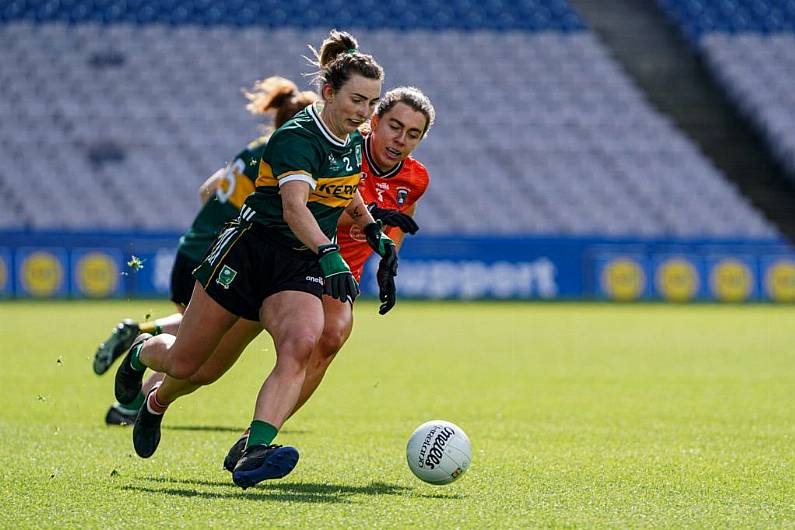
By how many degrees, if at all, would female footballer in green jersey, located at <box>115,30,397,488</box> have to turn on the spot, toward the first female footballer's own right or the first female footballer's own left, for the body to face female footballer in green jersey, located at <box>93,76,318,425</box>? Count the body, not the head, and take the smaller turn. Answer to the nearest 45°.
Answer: approximately 135° to the first female footballer's own left

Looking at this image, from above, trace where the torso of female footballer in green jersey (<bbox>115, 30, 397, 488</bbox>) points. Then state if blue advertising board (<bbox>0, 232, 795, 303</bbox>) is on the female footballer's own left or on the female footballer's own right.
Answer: on the female footballer's own left

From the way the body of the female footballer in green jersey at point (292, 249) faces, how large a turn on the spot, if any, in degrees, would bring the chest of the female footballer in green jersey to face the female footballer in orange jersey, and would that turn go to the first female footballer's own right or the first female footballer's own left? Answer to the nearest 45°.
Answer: approximately 90° to the first female footballer's own left

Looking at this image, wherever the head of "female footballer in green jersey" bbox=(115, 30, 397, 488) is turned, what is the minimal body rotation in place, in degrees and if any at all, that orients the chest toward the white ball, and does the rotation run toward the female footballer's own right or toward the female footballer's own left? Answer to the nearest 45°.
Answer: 0° — they already face it

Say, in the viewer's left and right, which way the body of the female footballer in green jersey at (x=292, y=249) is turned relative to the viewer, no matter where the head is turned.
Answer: facing the viewer and to the right of the viewer

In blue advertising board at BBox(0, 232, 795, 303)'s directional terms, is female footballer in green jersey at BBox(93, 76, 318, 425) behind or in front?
in front

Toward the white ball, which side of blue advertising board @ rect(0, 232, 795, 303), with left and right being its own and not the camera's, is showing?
front

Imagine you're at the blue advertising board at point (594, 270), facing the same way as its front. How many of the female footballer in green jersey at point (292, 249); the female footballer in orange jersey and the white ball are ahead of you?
3
